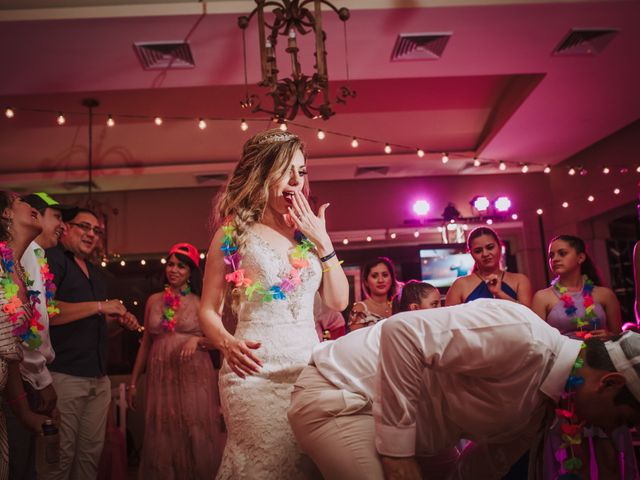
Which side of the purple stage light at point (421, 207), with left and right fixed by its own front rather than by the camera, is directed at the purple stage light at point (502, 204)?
left

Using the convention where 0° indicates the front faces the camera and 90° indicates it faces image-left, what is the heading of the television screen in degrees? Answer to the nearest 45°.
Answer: approximately 0°

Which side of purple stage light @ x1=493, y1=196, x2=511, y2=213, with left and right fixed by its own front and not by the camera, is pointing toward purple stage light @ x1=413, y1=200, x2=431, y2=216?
right

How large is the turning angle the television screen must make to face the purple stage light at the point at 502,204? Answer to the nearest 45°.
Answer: approximately 135° to its left

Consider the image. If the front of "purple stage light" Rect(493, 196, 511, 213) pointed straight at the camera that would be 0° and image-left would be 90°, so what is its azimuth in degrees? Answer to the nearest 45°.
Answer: approximately 0°

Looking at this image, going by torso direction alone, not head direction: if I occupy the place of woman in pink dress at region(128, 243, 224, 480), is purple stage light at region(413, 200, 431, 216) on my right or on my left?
on my left

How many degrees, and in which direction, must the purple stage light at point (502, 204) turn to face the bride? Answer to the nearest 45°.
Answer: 0° — it already faces them

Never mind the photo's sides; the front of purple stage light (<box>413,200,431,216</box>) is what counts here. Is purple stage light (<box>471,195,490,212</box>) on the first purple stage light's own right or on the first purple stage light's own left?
on the first purple stage light's own left
